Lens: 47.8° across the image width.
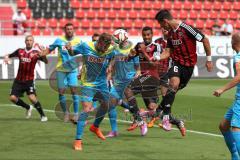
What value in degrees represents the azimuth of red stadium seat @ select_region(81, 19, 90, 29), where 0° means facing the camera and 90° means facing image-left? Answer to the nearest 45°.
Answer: approximately 0°

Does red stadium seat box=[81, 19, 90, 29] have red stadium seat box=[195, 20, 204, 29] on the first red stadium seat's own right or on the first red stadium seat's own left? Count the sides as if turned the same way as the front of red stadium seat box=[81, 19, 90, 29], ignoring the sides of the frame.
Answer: on the first red stadium seat's own left

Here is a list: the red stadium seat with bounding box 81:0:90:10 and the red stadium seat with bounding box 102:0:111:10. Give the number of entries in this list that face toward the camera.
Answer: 2

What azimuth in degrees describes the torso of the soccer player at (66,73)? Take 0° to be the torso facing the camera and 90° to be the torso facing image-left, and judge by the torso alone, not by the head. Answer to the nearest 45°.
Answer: approximately 0°

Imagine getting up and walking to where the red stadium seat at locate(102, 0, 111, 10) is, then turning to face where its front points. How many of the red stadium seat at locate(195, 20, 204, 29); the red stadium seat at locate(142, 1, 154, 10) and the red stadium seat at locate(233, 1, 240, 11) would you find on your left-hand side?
3

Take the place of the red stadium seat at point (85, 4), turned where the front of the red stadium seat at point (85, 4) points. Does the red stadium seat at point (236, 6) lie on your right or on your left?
on your left

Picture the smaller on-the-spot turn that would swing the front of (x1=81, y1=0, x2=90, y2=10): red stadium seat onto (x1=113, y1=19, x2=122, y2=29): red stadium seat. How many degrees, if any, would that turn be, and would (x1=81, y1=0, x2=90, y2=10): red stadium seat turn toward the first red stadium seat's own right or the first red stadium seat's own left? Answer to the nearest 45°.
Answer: approximately 90° to the first red stadium seat's own left
